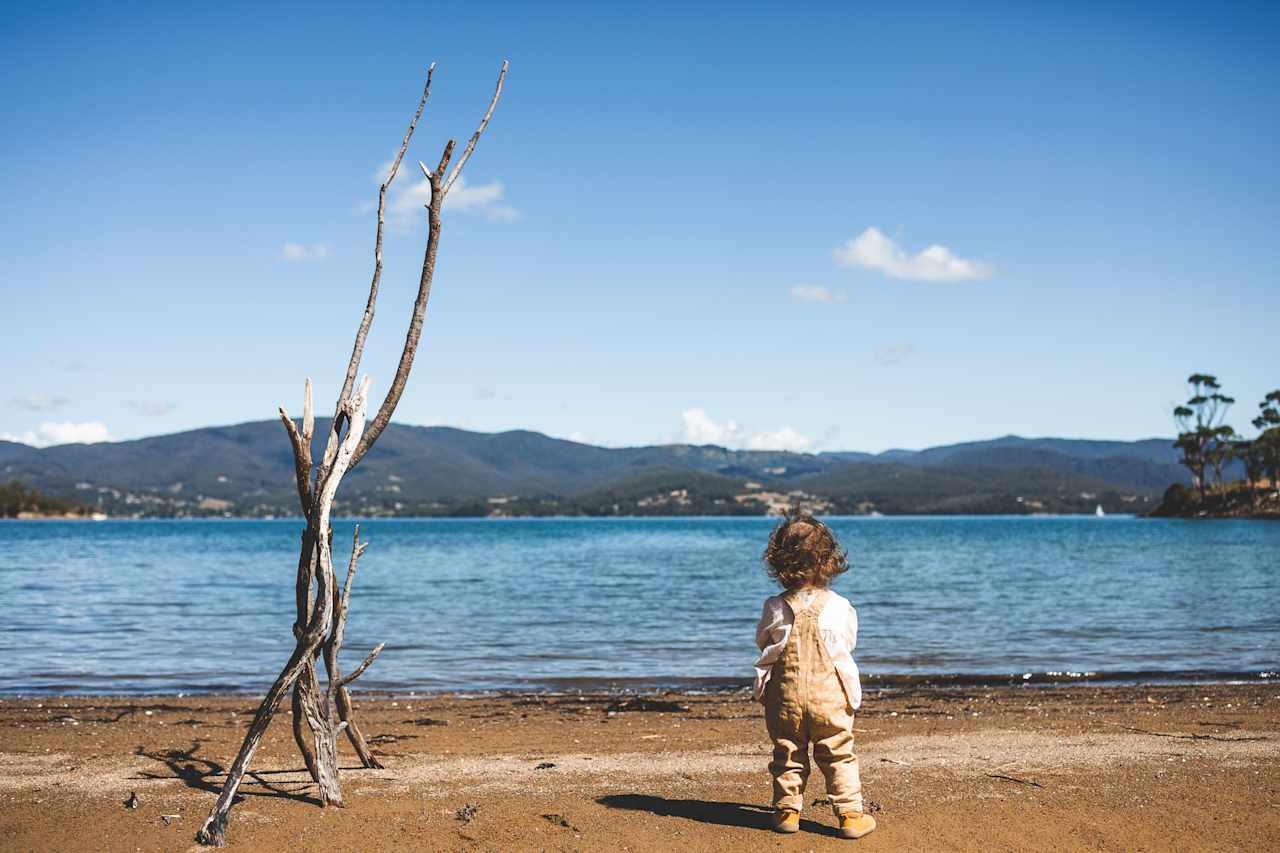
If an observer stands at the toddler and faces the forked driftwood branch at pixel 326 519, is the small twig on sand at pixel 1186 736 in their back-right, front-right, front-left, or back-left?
back-right

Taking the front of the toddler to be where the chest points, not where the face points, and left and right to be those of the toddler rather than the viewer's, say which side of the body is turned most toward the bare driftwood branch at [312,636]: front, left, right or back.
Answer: left

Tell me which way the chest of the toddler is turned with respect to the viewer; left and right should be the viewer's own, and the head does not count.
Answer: facing away from the viewer

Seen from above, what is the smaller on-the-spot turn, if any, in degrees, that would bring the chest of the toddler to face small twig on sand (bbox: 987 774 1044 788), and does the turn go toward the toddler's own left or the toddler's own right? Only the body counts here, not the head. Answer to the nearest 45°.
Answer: approximately 45° to the toddler's own right

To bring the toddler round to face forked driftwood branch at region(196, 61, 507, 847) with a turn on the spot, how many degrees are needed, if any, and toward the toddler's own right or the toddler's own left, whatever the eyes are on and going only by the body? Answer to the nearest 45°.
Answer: approximately 90° to the toddler's own left

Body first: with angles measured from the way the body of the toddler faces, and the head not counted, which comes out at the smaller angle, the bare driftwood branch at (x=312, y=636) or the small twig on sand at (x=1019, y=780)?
the small twig on sand

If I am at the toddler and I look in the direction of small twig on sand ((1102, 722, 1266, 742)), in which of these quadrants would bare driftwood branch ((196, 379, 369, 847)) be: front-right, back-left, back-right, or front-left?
back-left

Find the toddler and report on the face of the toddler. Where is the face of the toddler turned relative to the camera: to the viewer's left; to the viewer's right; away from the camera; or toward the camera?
away from the camera
